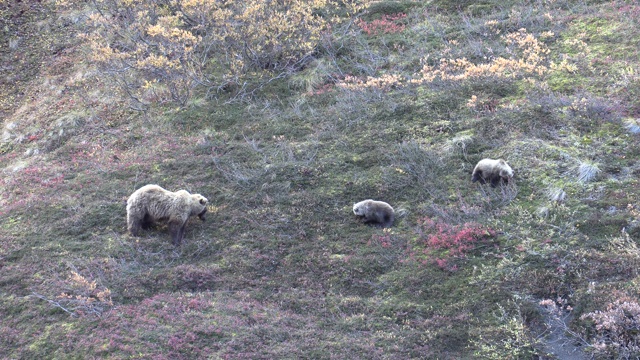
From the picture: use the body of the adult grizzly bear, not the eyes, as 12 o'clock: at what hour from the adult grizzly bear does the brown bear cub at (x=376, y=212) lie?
The brown bear cub is roughly at 1 o'clock from the adult grizzly bear.

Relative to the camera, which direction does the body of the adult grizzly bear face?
to the viewer's right
